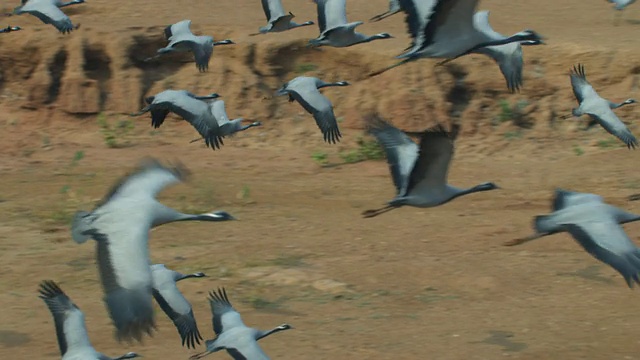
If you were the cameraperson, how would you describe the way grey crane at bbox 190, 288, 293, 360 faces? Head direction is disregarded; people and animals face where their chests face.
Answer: facing to the right of the viewer

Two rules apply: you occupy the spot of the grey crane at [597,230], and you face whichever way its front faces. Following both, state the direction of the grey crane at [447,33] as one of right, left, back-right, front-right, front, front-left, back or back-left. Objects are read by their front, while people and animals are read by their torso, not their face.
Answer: back-left

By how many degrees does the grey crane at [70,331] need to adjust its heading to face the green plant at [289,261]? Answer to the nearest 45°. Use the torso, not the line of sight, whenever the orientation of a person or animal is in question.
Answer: approximately 45° to its left

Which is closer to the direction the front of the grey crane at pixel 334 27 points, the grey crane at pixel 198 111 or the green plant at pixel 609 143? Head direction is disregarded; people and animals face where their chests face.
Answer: the green plant

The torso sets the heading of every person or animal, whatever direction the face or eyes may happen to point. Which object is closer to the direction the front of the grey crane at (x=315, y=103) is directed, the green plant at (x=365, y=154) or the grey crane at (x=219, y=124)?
the green plant

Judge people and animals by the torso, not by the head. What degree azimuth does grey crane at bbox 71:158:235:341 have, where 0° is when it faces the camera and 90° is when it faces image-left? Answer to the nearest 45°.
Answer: approximately 270°

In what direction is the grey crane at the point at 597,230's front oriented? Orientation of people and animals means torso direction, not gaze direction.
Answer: to the viewer's right

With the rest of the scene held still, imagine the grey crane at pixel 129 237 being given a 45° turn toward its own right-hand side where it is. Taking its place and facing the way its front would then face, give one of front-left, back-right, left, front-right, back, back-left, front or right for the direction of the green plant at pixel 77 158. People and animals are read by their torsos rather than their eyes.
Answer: back-left

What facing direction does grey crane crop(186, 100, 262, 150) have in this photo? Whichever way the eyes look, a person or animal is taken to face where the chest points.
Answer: to the viewer's right

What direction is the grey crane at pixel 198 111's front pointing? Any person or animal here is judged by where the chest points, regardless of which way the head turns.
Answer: to the viewer's right
